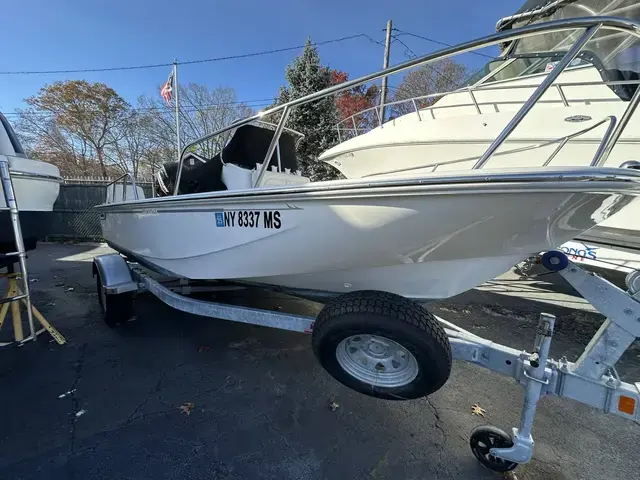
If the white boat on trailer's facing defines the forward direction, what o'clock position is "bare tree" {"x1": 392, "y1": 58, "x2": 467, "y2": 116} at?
The bare tree is roughly at 8 o'clock from the white boat on trailer.

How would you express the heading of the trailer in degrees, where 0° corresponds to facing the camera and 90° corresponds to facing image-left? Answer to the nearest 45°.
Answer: approximately 315°

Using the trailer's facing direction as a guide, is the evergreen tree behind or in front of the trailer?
behind

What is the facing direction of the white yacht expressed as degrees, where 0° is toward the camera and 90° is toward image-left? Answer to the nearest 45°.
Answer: approximately 90°

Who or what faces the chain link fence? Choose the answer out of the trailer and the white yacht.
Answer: the white yacht

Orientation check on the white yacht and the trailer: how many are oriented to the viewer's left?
1

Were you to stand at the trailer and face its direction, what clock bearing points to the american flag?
The american flag is roughly at 6 o'clock from the trailer.

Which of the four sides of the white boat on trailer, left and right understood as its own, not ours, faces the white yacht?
left

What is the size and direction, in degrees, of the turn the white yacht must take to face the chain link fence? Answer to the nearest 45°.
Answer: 0° — it already faces it

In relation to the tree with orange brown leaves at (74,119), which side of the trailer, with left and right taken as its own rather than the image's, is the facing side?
back

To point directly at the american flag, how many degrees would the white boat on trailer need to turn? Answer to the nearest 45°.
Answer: approximately 180°

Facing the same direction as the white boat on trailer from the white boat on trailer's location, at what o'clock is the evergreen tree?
The evergreen tree is roughly at 7 o'clock from the white boat on trailer.

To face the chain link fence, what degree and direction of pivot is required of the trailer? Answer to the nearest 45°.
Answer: approximately 180°

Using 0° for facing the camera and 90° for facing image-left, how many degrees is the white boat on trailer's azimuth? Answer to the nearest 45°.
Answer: approximately 315°
